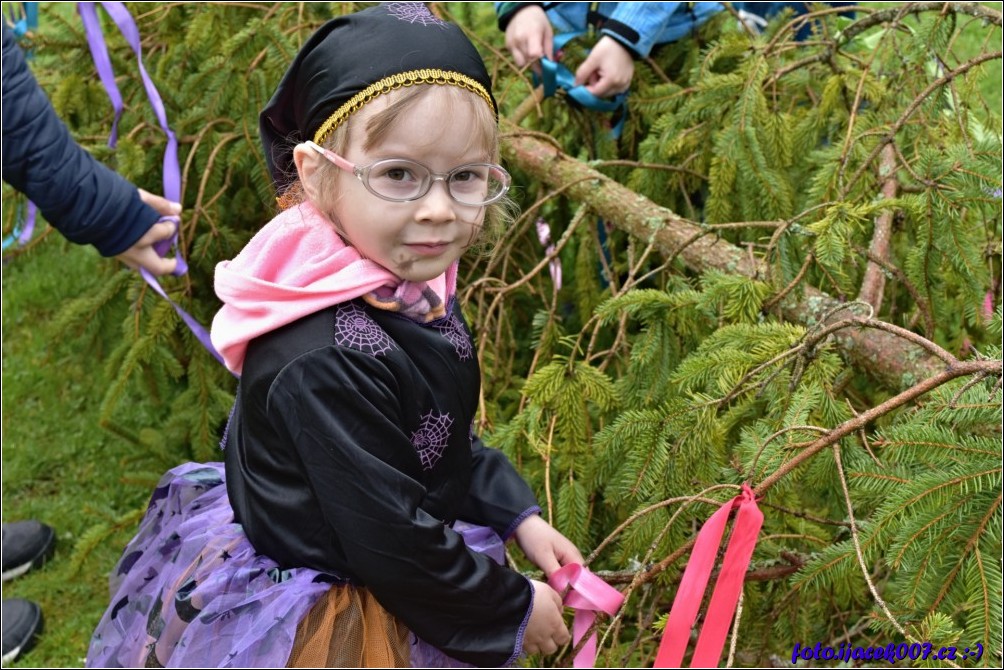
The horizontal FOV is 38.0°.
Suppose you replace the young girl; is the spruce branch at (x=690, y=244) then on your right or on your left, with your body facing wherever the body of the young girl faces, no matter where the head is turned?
on your left

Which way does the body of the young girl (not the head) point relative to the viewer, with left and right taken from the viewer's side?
facing the viewer and to the right of the viewer

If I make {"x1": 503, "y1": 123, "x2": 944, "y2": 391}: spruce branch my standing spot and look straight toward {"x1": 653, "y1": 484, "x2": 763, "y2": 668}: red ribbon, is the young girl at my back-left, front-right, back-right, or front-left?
front-right

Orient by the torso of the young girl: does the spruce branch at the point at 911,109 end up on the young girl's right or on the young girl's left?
on the young girl's left
